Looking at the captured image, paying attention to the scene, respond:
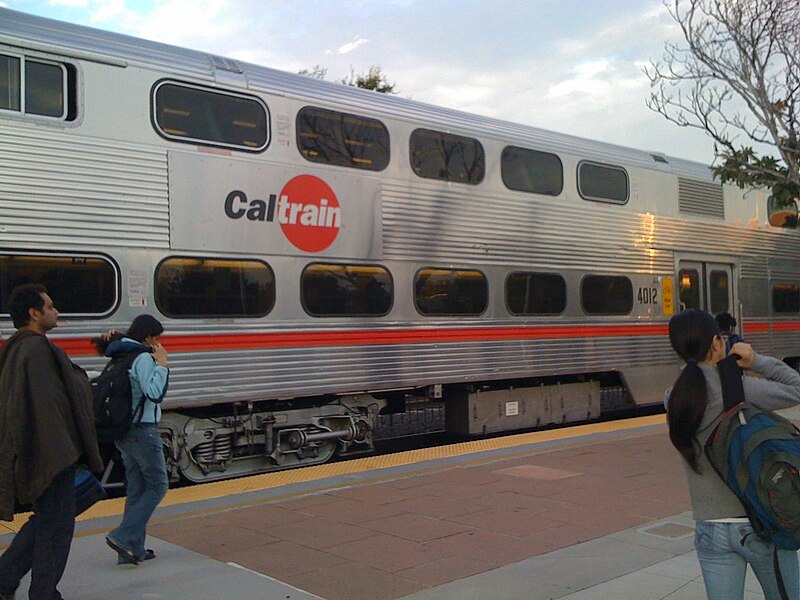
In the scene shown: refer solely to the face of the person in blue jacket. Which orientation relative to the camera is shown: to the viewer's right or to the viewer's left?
to the viewer's right

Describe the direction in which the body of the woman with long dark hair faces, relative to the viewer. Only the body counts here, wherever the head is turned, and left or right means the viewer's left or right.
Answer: facing away from the viewer and to the right of the viewer

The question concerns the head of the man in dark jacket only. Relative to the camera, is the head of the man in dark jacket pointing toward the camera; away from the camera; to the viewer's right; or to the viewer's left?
to the viewer's right

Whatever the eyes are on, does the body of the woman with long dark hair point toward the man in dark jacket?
no

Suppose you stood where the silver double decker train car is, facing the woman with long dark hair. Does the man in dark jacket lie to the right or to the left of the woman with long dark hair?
right

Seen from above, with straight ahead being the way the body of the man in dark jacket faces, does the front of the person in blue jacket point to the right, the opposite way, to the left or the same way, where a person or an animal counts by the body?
the same way

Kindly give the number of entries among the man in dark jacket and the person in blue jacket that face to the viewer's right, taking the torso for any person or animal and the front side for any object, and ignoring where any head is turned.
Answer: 2

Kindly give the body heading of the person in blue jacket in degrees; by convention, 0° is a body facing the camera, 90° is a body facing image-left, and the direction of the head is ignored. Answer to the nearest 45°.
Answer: approximately 270°

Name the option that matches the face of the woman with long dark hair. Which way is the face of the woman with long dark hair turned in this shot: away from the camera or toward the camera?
away from the camera

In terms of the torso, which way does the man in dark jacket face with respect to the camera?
to the viewer's right

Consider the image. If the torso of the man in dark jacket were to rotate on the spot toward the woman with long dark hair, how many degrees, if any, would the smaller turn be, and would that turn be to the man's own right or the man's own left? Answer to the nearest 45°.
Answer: approximately 45° to the man's own right

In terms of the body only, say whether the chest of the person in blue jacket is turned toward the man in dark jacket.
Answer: no
